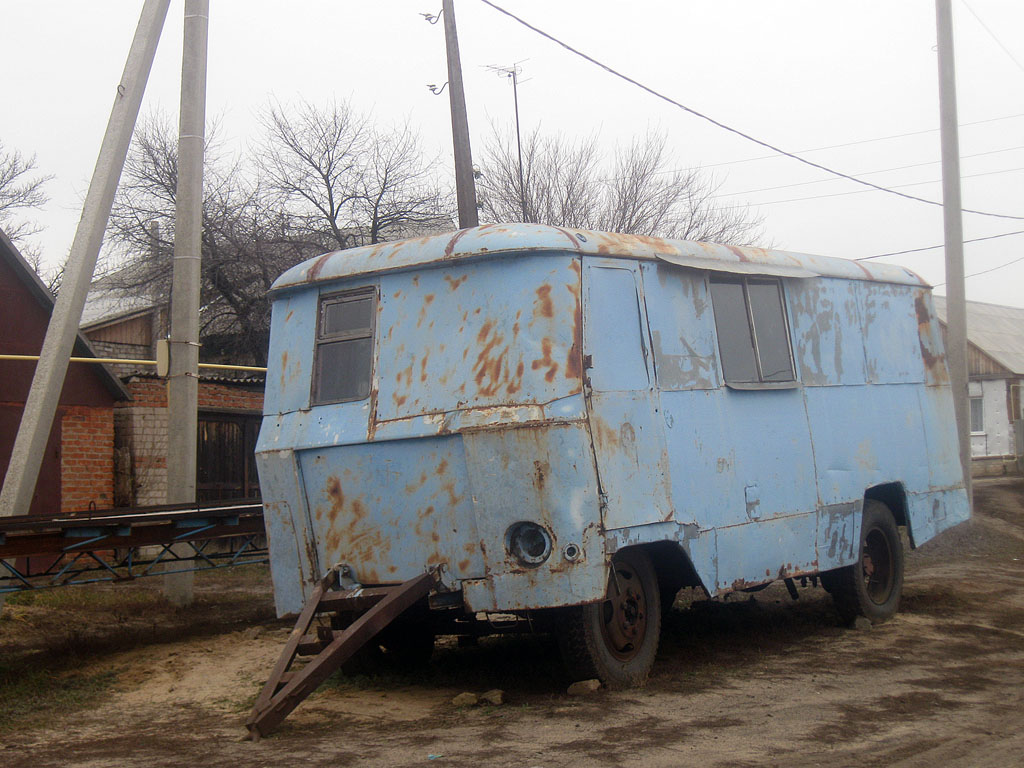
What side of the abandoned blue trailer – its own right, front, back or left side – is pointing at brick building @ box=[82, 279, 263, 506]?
right

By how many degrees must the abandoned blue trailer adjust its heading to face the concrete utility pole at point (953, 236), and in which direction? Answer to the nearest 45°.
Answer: approximately 180°

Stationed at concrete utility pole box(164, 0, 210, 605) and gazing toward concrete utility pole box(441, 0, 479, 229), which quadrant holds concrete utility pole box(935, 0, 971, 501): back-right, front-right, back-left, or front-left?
front-right

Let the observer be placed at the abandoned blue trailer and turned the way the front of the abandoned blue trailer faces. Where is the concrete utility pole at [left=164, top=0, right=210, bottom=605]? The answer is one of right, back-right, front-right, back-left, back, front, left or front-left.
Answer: right

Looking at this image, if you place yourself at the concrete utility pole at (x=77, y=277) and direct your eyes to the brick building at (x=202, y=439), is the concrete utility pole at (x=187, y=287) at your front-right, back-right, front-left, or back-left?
front-right

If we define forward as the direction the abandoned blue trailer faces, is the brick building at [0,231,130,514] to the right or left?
on its right

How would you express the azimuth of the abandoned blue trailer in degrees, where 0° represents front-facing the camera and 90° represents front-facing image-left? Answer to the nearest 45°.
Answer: approximately 45°

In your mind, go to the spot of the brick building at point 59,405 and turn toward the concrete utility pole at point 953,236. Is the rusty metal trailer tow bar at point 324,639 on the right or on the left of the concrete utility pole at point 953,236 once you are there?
right
